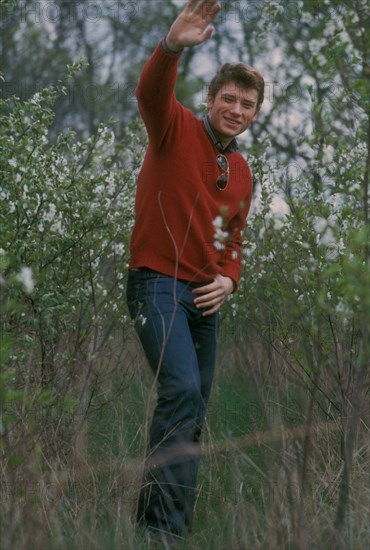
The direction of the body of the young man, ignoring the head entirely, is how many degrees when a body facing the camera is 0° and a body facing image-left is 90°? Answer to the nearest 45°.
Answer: approximately 315°
